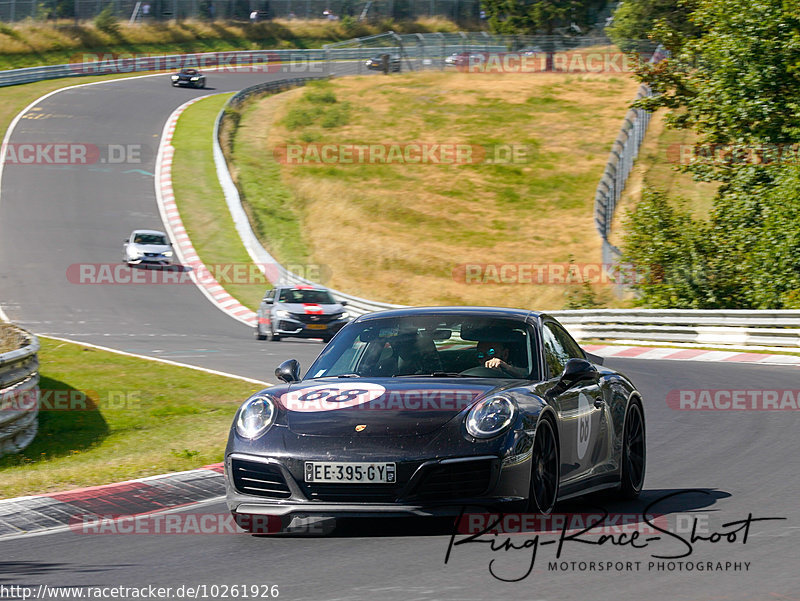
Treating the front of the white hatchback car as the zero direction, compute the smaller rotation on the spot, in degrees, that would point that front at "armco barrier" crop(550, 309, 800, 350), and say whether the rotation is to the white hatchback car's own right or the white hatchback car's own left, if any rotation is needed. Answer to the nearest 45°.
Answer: approximately 45° to the white hatchback car's own left

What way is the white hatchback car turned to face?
toward the camera

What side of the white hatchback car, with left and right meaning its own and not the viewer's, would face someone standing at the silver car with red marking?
front

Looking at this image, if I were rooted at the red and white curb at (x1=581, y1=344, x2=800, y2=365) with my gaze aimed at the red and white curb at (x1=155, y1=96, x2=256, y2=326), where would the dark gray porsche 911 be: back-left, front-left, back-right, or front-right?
back-left

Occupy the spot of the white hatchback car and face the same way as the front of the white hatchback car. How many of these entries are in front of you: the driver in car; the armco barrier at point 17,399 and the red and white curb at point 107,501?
3

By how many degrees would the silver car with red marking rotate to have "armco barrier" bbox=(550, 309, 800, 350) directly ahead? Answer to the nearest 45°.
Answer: approximately 45° to its left

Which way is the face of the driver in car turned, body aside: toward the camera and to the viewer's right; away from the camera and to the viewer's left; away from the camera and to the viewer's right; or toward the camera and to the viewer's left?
toward the camera and to the viewer's left

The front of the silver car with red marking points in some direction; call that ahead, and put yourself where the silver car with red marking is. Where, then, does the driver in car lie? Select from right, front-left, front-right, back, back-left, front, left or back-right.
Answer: front-right

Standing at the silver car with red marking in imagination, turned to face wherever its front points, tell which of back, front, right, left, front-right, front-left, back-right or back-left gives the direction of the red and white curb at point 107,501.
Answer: front-right

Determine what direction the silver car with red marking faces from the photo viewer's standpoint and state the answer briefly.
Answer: facing the viewer and to the right of the viewer

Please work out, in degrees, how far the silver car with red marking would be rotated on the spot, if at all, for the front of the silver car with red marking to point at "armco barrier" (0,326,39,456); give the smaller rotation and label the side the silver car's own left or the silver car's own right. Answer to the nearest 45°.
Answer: approximately 45° to the silver car's own right

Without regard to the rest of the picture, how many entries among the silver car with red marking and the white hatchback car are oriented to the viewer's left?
0

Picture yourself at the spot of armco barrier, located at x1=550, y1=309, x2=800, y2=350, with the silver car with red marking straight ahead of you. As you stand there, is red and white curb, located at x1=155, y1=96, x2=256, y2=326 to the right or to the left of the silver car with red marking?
right

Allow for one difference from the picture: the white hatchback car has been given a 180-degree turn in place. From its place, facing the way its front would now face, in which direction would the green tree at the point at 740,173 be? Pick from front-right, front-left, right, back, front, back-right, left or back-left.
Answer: back-right

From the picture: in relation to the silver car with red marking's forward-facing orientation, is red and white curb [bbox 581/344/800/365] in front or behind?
in front

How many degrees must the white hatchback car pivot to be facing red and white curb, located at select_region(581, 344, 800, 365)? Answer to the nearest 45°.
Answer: approximately 45° to its left
